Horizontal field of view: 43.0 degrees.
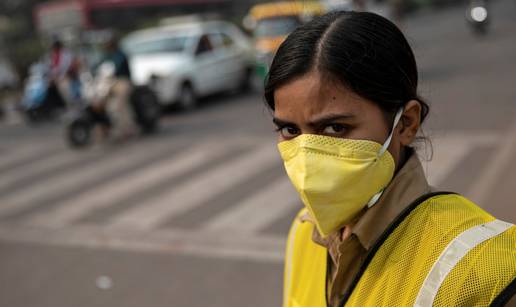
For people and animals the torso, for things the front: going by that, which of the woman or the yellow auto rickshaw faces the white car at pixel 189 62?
the yellow auto rickshaw

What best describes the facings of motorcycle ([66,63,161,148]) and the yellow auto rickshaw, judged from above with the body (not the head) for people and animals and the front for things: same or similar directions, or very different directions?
same or similar directions

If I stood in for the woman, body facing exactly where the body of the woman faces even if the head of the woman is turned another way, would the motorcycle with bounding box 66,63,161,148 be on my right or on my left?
on my right

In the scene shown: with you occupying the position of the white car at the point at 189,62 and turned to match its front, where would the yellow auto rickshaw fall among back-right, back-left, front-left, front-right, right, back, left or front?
back

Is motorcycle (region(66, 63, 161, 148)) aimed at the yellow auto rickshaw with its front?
no

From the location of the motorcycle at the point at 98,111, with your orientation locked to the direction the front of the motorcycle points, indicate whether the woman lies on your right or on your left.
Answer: on your left

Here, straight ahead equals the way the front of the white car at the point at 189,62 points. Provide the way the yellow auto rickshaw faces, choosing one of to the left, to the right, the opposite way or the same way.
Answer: the same way

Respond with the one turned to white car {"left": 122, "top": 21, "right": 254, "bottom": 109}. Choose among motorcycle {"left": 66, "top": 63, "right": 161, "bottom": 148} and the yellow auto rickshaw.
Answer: the yellow auto rickshaw

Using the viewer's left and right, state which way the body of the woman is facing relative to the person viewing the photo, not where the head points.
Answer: facing the viewer and to the left of the viewer

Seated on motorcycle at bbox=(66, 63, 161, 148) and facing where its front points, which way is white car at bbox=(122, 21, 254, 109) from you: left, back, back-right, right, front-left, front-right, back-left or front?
back

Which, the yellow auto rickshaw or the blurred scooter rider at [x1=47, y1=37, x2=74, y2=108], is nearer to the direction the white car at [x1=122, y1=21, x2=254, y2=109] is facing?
the blurred scooter rider

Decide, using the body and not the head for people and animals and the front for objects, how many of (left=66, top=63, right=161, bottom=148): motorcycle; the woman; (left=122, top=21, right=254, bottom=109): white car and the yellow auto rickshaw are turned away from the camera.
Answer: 0

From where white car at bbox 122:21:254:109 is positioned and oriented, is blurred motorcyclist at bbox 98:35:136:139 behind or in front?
in front

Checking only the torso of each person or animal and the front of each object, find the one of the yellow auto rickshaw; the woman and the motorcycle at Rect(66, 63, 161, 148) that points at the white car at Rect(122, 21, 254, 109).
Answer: the yellow auto rickshaw

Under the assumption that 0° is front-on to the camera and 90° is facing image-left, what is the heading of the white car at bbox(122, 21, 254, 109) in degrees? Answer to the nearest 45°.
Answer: approximately 45°

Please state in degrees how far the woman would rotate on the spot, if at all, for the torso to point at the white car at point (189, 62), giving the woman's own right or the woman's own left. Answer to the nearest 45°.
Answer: approximately 135° to the woman's own right
